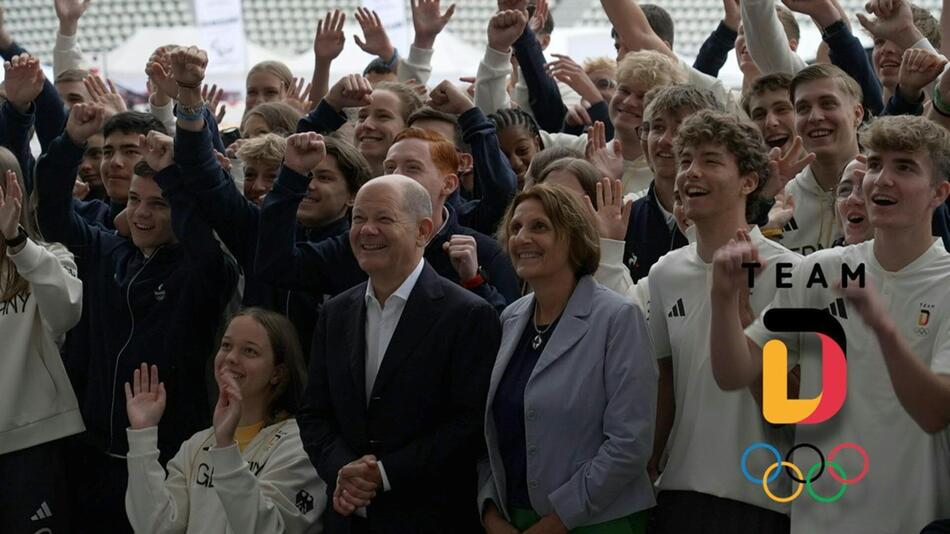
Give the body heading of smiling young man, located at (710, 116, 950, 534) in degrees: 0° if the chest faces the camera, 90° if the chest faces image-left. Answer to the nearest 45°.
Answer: approximately 45°

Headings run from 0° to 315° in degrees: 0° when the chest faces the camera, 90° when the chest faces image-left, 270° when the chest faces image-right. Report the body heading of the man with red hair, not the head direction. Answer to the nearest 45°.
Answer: approximately 45°

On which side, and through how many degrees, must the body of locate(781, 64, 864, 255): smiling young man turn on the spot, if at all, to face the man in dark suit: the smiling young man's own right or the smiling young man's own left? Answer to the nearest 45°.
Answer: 0° — they already face them

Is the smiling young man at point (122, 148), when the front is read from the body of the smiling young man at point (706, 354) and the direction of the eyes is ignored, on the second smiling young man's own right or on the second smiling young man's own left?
on the second smiling young man's own right

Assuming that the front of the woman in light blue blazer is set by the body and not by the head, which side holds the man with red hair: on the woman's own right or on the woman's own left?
on the woman's own right

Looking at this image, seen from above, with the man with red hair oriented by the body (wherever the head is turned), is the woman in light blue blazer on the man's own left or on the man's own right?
on the man's own left
